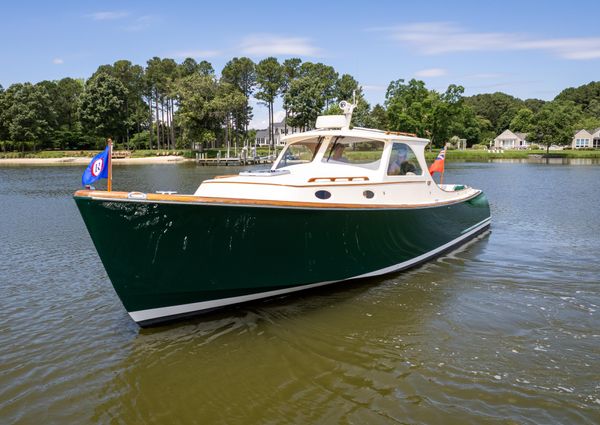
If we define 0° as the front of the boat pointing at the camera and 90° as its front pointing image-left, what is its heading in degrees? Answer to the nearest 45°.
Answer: approximately 45°

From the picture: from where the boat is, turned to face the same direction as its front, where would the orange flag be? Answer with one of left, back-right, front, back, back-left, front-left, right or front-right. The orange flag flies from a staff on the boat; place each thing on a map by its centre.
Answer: back
